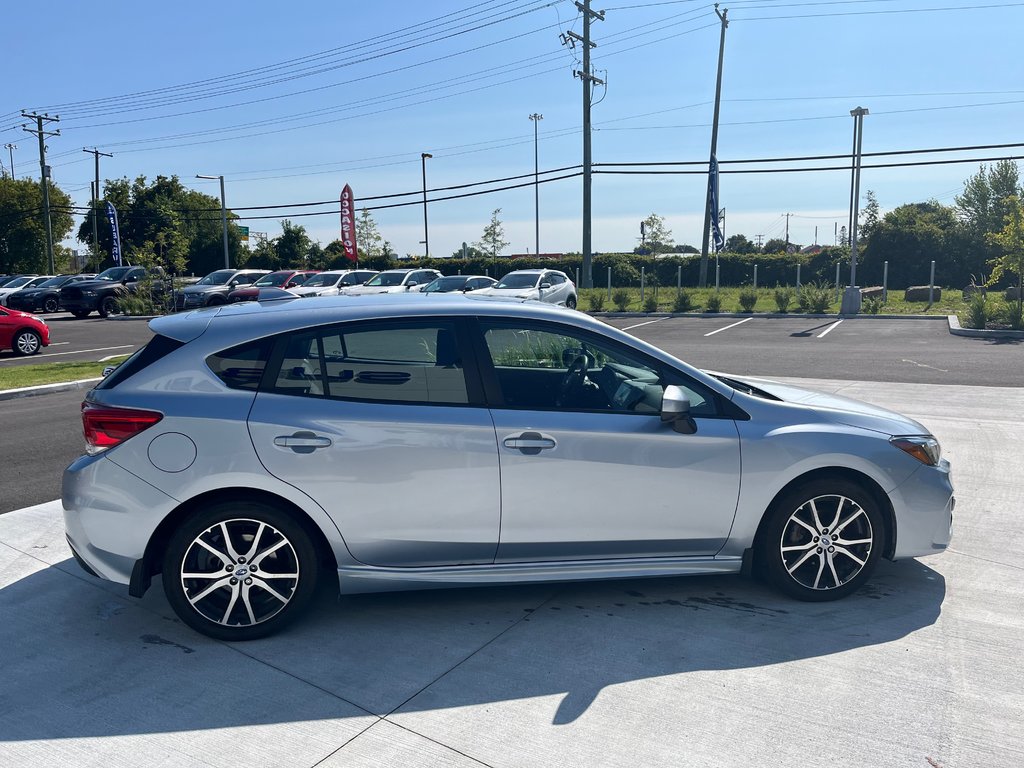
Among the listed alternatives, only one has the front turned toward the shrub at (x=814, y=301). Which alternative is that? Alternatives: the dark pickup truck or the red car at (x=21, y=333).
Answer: the red car

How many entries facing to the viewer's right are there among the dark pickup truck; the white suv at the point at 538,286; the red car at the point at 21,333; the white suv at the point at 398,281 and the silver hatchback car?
2

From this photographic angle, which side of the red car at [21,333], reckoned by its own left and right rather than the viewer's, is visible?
right

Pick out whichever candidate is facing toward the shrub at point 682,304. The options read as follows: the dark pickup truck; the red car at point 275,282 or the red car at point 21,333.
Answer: the red car at point 21,333

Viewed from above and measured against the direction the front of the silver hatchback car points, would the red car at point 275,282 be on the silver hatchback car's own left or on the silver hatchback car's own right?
on the silver hatchback car's own left

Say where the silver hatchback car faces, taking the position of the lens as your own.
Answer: facing to the right of the viewer

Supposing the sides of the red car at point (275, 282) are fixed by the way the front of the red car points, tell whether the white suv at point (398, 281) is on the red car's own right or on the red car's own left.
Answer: on the red car's own left

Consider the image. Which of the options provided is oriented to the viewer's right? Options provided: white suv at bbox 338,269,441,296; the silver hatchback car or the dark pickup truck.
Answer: the silver hatchback car

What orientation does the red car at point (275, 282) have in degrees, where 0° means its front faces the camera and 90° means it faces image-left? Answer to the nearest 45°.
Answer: approximately 45°

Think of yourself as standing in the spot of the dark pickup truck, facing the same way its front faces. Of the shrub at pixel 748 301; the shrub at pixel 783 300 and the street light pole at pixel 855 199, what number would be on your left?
3

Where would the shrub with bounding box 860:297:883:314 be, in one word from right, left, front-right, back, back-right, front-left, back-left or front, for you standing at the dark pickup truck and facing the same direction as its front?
left

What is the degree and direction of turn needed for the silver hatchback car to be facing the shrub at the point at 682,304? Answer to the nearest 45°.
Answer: approximately 90° to its left

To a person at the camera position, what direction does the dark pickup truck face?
facing the viewer and to the left of the viewer

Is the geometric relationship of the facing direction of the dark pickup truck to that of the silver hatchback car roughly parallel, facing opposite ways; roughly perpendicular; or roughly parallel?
roughly perpendicular

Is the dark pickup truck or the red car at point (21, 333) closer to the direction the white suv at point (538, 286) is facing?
the red car

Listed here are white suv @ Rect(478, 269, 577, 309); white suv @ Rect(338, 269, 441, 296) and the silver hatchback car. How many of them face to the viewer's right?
1
